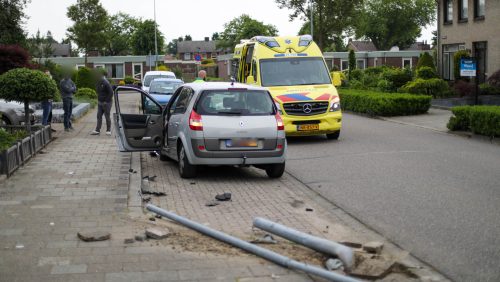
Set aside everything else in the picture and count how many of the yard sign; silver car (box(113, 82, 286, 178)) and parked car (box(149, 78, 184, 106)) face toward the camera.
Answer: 2

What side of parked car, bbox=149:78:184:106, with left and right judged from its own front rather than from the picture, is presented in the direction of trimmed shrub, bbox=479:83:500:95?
left

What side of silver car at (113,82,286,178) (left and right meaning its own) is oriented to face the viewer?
back

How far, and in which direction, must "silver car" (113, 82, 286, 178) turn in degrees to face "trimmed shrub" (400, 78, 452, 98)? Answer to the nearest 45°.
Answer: approximately 45° to its right

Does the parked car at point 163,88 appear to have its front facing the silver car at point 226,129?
yes

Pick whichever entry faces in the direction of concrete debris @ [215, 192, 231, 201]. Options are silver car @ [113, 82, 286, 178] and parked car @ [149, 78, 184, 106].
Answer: the parked car

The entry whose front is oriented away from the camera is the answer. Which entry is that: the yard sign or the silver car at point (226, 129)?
the silver car

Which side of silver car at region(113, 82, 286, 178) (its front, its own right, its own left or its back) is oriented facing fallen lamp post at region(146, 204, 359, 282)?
back
